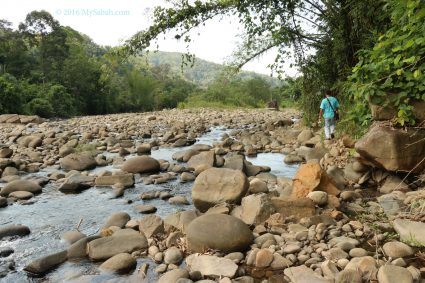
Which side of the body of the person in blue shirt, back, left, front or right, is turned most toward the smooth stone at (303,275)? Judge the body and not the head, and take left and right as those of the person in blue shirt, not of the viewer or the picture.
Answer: back

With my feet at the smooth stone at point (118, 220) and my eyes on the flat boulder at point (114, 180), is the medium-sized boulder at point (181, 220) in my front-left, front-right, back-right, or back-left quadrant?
back-right

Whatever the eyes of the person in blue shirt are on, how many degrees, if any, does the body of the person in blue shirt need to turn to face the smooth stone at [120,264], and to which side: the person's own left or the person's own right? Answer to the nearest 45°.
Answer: approximately 180°

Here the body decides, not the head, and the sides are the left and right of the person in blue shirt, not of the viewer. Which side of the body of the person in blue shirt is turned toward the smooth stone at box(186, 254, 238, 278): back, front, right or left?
back

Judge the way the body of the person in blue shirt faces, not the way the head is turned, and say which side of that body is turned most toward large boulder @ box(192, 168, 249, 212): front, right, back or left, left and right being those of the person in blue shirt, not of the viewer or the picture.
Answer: back

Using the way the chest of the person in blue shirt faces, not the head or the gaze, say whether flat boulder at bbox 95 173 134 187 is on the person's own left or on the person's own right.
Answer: on the person's own left

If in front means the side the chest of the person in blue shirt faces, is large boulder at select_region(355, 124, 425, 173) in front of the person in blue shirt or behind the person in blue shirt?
behind

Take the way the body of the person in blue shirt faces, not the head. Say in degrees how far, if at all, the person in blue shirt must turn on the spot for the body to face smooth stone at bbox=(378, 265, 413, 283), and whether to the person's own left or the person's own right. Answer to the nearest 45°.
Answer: approximately 180°

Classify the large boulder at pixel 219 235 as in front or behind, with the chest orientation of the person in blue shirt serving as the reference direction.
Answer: behind

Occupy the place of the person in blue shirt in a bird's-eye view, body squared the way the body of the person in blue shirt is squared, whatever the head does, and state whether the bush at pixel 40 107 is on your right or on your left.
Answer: on your left

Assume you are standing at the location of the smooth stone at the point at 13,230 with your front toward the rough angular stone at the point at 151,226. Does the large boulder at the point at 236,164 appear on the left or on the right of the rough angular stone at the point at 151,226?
left

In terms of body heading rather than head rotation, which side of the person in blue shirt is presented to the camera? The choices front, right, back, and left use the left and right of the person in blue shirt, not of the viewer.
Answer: back

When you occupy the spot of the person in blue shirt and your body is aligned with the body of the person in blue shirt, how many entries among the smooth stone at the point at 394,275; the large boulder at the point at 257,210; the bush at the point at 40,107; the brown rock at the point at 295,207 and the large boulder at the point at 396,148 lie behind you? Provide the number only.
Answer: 4

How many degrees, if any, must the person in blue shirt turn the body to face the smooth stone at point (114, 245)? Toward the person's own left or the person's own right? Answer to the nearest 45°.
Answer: approximately 180°

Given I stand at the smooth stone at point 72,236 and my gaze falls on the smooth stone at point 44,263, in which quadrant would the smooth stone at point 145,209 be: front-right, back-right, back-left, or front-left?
back-left

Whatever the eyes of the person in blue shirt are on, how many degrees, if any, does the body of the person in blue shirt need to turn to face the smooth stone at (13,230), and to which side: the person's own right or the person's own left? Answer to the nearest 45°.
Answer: approximately 135° to the person's own left

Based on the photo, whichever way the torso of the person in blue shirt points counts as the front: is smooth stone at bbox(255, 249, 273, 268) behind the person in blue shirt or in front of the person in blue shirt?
behind
